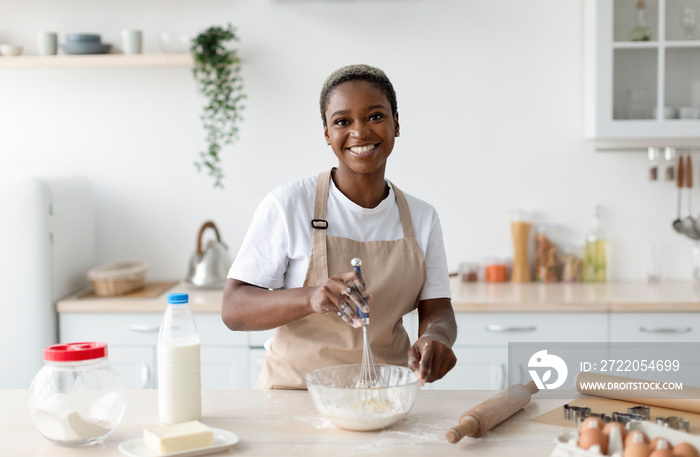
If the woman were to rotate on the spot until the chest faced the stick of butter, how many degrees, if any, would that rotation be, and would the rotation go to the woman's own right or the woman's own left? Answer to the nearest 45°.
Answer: approximately 45° to the woman's own right

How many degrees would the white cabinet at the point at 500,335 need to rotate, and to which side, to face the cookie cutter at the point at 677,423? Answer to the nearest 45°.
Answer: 0° — it already faces it

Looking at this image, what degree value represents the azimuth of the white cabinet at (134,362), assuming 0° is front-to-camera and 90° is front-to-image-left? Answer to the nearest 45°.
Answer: approximately 0°

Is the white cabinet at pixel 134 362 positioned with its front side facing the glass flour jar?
yes

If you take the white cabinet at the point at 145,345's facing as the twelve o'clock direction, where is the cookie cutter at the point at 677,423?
The cookie cutter is roughly at 11 o'clock from the white cabinet.
